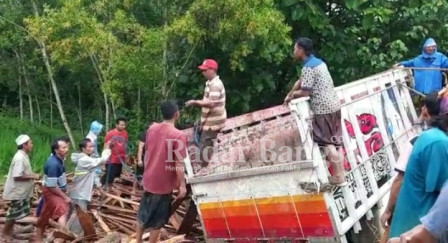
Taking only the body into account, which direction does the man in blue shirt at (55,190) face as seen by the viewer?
to the viewer's right

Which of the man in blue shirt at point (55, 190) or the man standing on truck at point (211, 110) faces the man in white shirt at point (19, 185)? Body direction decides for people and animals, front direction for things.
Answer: the man standing on truck

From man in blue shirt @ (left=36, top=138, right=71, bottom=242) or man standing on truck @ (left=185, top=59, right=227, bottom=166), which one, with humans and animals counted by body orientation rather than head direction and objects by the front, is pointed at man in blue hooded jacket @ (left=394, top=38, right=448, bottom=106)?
man in blue shirt @ (left=36, top=138, right=71, bottom=242)

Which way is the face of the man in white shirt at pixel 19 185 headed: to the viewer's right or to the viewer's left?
to the viewer's right

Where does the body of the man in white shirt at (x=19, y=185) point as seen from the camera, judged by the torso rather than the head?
to the viewer's right

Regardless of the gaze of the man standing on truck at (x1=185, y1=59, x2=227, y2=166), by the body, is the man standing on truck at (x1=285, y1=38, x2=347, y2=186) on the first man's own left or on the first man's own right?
on the first man's own left

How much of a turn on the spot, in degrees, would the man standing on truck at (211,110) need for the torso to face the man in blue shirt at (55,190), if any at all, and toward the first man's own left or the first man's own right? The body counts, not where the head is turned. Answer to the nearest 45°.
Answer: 0° — they already face them

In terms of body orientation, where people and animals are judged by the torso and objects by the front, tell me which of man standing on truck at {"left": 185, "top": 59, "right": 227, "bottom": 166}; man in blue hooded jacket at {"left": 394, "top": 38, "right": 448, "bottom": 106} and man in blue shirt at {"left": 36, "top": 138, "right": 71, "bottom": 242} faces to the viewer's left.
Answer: the man standing on truck
